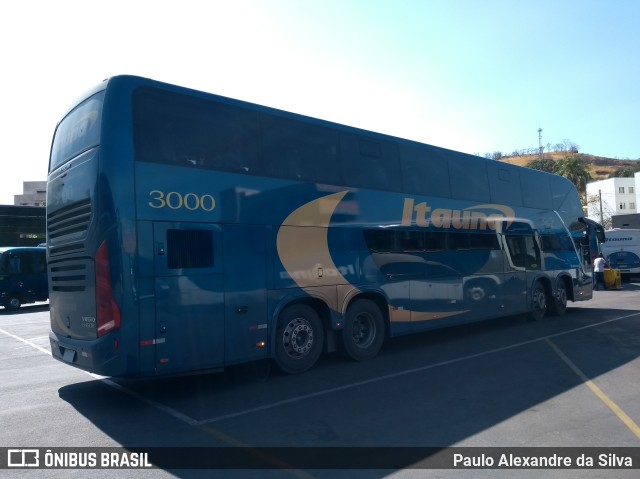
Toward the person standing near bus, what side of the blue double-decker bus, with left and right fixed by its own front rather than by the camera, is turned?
front

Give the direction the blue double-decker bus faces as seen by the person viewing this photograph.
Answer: facing away from the viewer and to the right of the viewer
